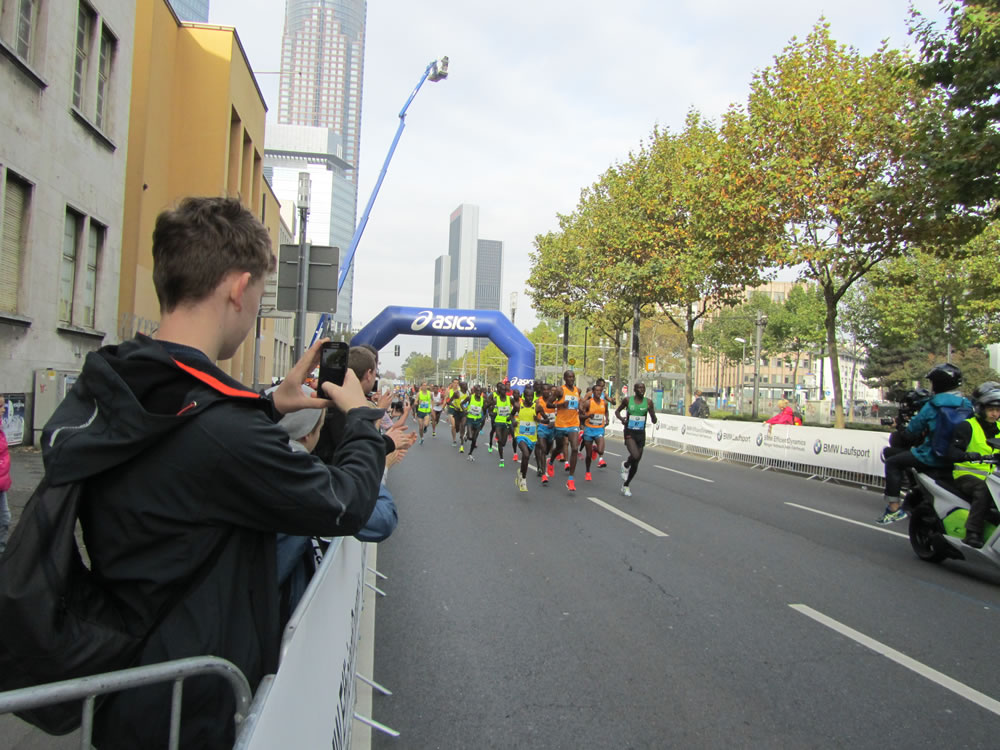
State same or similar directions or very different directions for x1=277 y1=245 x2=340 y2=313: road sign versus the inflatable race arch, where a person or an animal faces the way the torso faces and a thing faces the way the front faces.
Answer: very different directions

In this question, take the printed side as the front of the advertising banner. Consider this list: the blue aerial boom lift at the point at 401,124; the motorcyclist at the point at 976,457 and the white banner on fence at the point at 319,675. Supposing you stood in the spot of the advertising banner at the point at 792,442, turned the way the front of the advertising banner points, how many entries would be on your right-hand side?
1

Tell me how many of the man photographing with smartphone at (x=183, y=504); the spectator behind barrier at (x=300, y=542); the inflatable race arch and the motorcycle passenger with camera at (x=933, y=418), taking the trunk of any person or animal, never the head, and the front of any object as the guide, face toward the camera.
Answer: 1

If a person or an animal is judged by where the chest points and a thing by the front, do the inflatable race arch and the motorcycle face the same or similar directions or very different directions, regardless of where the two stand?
same or similar directions

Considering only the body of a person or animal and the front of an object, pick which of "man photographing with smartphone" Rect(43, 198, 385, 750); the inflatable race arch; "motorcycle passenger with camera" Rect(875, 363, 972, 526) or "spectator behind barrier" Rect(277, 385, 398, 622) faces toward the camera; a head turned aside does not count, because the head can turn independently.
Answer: the inflatable race arch

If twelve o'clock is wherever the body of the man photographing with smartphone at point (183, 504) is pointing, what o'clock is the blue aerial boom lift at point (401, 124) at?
The blue aerial boom lift is roughly at 11 o'clock from the man photographing with smartphone.

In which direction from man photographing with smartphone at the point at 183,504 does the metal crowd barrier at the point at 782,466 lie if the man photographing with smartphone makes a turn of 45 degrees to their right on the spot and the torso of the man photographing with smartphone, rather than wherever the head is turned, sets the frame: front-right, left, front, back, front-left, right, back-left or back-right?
front-left

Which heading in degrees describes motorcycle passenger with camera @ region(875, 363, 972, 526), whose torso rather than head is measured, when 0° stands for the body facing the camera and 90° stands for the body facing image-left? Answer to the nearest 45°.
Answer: approximately 90°

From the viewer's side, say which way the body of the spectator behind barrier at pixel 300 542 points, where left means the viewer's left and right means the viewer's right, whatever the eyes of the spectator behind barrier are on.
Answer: facing to the right of the viewer

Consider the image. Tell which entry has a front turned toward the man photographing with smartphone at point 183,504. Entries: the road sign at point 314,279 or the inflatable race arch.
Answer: the inflatable race arch

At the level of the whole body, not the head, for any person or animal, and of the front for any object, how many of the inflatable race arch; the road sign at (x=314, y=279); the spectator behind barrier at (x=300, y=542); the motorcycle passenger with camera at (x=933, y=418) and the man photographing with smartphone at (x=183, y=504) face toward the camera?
1

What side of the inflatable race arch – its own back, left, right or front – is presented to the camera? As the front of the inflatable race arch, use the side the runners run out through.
front

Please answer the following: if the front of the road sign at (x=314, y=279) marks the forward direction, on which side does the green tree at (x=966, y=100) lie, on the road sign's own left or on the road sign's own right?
on the road sign's own right

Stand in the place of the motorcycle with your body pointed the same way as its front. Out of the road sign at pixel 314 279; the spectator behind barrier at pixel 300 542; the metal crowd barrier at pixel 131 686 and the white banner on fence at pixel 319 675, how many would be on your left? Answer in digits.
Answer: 0

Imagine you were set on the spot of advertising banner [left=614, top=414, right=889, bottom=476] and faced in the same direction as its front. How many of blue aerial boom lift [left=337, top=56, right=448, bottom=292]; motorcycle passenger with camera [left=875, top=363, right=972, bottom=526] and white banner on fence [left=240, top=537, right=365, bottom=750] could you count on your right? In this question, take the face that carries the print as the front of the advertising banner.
1

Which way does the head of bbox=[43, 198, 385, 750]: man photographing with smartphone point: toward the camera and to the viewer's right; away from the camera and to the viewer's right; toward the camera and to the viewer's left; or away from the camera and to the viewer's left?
away from the camera and to the viewer's right

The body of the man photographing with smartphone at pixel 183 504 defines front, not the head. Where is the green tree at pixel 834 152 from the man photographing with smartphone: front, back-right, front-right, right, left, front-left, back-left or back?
front

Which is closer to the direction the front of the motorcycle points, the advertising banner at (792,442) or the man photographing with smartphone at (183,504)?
the man photographing with smartphone

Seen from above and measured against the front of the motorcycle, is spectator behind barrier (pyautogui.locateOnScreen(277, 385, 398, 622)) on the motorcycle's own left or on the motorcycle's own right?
on the motorcycle's own right

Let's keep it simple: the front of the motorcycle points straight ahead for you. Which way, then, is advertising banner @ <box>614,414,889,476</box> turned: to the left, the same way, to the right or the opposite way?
to the right

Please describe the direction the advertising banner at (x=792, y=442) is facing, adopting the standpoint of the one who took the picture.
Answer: facing the viewer and to the left of the viewer
